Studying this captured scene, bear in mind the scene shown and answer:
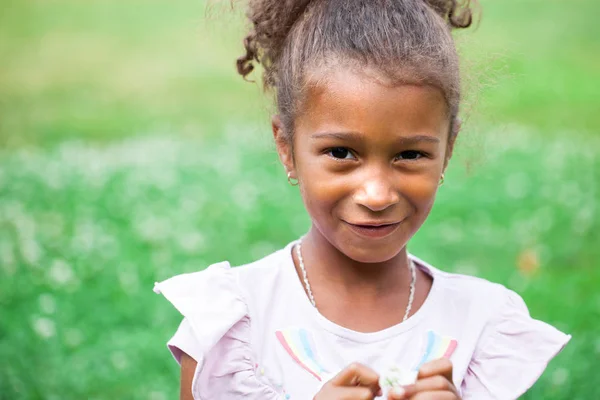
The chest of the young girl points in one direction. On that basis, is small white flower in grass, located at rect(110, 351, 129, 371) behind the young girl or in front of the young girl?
behind

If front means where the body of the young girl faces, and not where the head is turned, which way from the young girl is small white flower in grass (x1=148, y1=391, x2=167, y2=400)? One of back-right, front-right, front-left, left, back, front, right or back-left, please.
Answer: back-right

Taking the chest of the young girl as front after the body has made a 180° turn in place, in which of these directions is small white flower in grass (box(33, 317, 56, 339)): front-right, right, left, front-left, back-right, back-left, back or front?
front-left

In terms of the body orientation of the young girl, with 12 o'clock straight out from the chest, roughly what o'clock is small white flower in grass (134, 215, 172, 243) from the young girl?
The small white flower in grass is roughly at 5 o'clock from the young girl.

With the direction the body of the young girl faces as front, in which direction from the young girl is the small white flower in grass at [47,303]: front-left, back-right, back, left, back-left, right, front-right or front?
back-right

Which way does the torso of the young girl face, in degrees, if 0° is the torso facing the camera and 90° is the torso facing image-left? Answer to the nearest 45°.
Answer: approximately 0°

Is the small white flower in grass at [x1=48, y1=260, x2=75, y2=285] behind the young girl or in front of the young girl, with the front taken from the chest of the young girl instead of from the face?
behind
